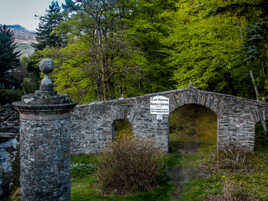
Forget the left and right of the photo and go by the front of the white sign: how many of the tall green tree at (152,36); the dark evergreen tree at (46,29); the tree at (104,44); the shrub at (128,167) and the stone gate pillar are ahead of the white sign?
2

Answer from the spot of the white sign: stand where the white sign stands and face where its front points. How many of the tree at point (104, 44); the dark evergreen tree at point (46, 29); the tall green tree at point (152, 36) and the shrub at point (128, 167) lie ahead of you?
1

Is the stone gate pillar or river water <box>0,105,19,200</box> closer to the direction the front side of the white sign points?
the stone gate pillar

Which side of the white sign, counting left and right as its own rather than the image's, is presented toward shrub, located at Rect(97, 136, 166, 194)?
front

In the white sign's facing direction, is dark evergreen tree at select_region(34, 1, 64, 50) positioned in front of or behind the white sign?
behind

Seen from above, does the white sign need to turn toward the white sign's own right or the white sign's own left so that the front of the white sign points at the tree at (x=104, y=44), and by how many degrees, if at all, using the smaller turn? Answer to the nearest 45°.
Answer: approximately 135° to the white sign's own right

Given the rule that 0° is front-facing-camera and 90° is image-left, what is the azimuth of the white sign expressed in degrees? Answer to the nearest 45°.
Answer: approximately 0°

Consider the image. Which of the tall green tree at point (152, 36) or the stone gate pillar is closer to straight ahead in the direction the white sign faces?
the stone gate pillar

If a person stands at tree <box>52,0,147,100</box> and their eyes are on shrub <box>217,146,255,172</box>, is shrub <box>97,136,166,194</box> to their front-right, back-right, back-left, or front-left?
front-right

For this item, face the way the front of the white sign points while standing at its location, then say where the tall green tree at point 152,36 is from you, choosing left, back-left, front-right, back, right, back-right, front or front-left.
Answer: back

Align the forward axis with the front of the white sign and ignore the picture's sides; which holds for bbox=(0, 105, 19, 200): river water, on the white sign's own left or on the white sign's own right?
on the white sign's own right

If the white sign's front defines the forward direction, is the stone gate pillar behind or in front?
in front
